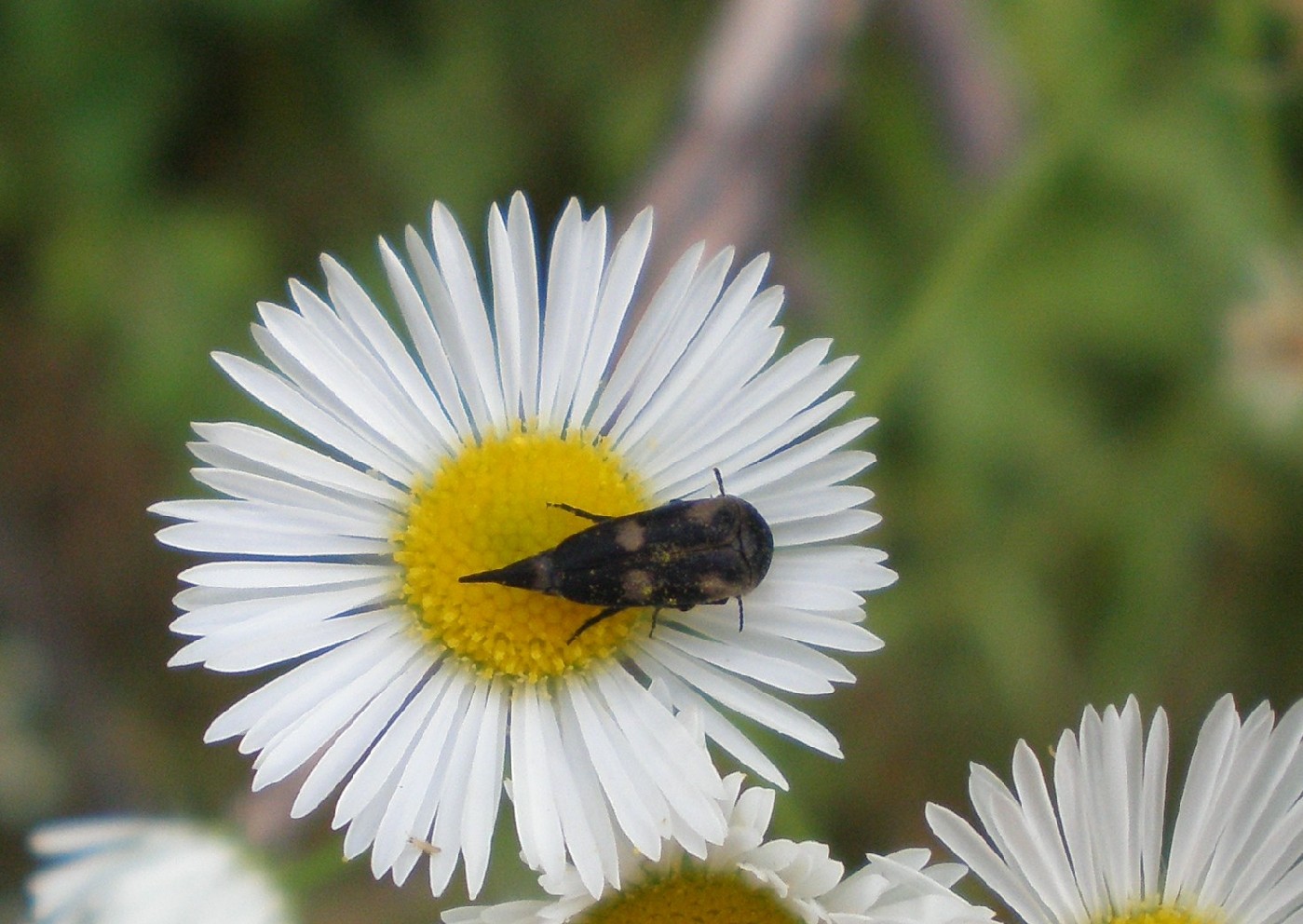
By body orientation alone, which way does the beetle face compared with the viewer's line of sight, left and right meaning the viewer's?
facing to the right of the viewer

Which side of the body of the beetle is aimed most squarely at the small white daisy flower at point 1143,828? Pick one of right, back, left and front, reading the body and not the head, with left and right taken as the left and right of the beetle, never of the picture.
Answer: front
